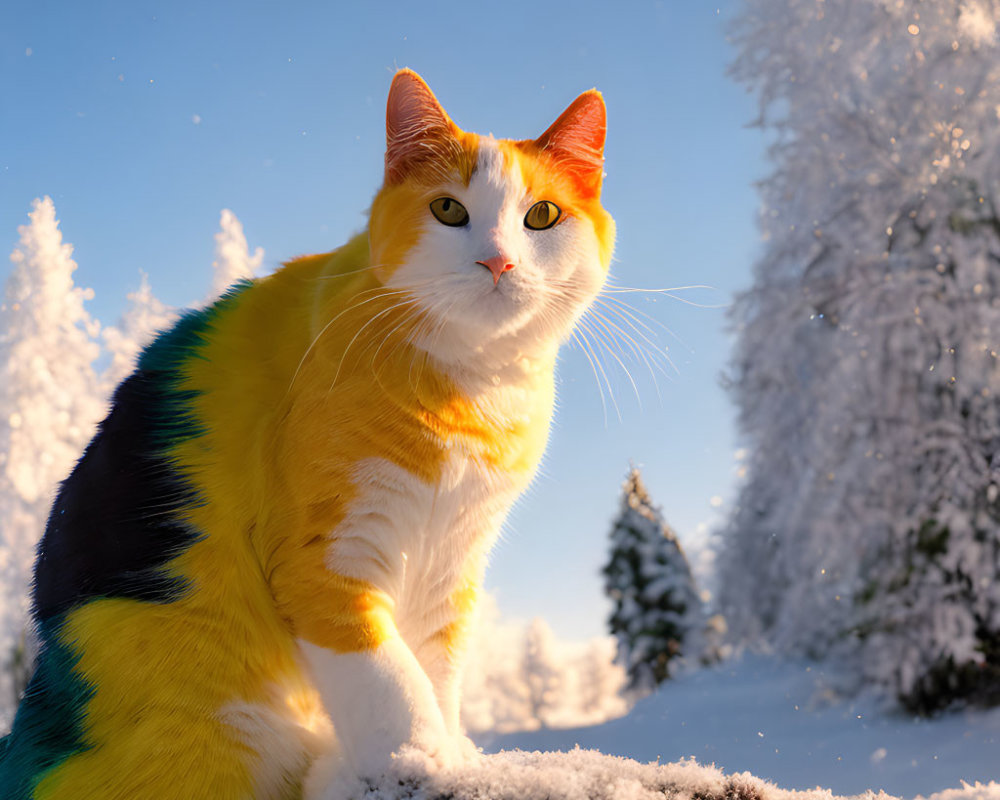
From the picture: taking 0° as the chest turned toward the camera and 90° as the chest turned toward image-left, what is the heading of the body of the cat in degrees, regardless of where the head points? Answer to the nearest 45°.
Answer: approximately 315°

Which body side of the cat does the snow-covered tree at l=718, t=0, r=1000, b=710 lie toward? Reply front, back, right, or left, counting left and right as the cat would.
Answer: left

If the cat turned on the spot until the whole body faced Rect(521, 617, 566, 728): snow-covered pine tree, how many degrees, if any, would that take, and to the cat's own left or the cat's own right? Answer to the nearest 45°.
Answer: approximately 135° to the cat's own left

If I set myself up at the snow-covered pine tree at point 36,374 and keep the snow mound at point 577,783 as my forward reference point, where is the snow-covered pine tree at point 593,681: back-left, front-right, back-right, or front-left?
back-left

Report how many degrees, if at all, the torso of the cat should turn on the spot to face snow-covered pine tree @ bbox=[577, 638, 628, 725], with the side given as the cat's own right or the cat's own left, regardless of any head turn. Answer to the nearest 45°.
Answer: approximately 135° to the cat's own left

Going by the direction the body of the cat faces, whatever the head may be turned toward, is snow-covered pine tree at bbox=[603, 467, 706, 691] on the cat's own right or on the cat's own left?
on the cat's own left
